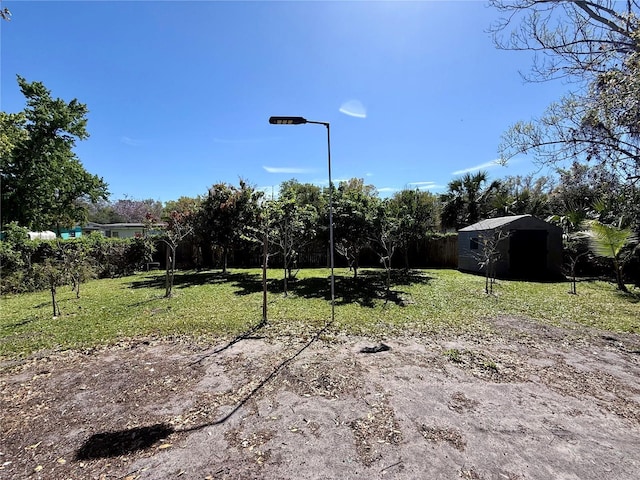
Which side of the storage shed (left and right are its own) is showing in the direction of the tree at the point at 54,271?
right

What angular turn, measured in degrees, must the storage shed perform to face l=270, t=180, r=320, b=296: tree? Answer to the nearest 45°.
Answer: approximately 90° to its right

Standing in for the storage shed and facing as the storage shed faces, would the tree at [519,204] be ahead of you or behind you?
behind

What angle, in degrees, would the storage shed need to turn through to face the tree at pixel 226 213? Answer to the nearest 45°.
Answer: approximately 90° to its right

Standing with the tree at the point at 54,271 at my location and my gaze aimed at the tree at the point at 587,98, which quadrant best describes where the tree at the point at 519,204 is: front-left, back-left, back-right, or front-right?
front-left

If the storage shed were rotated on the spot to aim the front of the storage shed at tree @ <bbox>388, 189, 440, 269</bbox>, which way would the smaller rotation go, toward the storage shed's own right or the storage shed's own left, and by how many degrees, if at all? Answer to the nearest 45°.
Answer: approximately 135° to the storage shed's own right

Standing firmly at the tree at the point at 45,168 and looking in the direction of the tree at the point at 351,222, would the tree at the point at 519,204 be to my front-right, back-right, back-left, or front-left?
front-left

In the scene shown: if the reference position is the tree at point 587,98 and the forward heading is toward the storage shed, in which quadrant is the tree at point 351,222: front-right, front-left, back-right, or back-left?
front-left

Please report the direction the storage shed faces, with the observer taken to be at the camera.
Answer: facing the viewer and to the right of the viewer

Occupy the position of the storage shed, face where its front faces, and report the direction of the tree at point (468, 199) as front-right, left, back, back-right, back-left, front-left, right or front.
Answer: back

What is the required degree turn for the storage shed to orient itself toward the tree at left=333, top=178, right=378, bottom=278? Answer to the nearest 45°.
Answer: approximately 90° to its right

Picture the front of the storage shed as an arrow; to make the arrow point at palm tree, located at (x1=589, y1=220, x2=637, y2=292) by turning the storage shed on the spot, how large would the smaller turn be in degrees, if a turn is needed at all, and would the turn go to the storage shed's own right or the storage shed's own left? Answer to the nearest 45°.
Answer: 0° — it already faces it

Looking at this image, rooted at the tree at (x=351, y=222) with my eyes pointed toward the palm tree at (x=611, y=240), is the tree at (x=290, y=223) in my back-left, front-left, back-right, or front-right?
back-right
